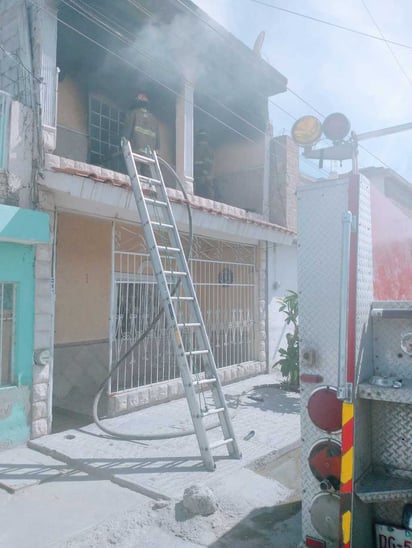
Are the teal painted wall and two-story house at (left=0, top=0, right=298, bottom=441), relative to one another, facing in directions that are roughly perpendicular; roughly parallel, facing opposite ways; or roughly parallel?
roughly parallel

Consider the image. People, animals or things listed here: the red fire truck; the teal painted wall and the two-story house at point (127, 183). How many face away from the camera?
1

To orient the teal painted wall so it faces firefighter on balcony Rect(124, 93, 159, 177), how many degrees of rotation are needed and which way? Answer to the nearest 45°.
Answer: approximately 90° to its left

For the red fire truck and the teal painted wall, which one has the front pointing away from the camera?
the red fire truck

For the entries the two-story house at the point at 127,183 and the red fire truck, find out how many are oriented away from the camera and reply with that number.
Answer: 1

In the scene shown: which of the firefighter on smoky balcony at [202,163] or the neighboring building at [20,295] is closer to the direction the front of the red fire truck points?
the firefighter on smoky balcony

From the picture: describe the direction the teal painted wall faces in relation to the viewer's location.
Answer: facing the viewer and to the right of the viewer

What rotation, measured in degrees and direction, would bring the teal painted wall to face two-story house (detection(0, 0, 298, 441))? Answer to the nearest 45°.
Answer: approximately 90° to its left

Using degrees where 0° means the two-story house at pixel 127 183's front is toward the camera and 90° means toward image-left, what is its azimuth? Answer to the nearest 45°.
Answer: approximately 315°

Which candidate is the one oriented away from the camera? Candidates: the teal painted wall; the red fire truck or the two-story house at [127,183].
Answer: the red fire truck

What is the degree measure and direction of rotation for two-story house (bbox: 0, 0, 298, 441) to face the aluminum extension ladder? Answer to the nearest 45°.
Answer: approximately 45° to its right

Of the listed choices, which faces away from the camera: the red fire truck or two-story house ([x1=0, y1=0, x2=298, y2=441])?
the red fire truck

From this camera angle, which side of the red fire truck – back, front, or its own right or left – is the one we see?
back
